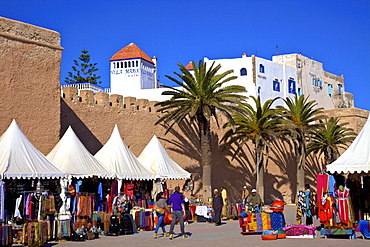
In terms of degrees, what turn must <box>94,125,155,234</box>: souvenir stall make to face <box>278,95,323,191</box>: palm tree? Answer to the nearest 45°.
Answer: approximately 135° to its left

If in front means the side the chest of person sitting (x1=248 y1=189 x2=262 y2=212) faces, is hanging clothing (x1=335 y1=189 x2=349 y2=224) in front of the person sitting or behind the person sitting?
in front

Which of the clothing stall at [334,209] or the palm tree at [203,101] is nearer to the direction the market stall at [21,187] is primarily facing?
the clothing stall

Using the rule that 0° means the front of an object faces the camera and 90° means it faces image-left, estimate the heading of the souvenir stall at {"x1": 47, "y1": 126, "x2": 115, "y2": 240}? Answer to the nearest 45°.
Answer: approximately 315°

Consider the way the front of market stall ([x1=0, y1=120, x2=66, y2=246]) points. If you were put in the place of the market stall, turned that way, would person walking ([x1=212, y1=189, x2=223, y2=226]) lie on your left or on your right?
on your left

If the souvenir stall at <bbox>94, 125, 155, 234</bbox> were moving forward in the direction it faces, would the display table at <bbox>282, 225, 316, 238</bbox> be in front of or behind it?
in front

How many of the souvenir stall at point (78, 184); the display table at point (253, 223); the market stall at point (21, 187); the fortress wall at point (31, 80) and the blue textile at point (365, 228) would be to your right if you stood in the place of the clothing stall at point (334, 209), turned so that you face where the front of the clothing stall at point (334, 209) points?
4

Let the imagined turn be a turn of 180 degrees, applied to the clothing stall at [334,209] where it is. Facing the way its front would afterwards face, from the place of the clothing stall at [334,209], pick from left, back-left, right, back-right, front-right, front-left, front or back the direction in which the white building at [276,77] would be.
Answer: front

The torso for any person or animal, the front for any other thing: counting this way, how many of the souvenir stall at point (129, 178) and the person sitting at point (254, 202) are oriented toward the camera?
2

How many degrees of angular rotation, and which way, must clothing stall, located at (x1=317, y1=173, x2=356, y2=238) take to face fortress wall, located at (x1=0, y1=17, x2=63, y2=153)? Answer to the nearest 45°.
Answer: approximately 90° to its right

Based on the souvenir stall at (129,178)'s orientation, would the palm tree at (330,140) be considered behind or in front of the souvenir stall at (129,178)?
behind

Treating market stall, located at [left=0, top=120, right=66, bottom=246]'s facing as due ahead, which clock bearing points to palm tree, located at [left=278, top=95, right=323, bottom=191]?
The palm tree is roughly at 9 o'clock from the market stall.

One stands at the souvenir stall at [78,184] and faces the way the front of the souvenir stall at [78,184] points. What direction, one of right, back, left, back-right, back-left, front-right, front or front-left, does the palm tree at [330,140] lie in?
left
